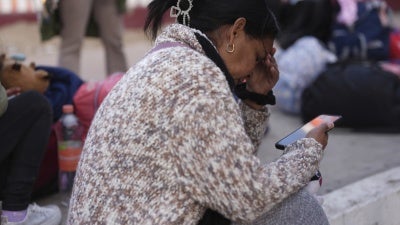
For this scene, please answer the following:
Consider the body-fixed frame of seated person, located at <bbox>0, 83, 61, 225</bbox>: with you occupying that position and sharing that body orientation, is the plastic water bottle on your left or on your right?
on your left

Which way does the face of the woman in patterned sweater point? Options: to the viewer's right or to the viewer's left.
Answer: to the viewer's right

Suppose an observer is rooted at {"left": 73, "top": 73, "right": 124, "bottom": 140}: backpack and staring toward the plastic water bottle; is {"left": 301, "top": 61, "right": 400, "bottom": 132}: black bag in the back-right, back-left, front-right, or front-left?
back-left

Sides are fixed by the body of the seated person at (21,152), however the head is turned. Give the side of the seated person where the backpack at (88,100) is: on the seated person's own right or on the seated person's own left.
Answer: on the seated person's own left
